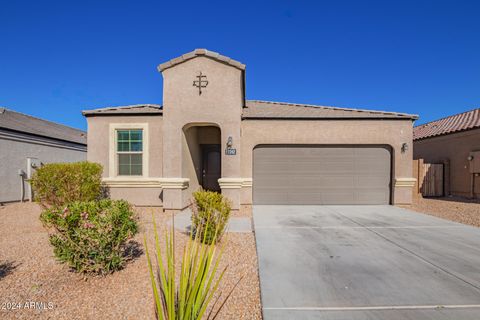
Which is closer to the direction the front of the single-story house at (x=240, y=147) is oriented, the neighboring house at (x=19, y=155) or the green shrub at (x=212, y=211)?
the green shrub

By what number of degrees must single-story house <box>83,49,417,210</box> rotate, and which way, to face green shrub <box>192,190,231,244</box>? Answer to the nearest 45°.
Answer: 0° — it already faces it

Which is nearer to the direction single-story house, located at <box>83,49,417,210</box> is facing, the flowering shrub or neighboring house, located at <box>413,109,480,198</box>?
the flowering shrub

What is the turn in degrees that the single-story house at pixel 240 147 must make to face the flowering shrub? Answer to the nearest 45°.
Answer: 0° — it already faces it

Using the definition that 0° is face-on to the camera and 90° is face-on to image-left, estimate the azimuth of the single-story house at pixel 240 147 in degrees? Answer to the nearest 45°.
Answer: approximately 0°

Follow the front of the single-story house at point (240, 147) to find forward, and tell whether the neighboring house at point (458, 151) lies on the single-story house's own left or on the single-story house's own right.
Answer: on the single-story house's own left
